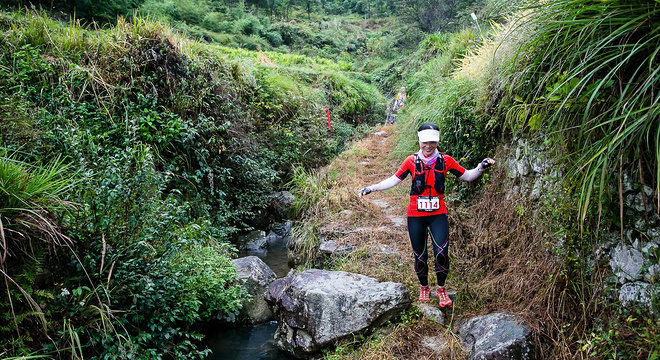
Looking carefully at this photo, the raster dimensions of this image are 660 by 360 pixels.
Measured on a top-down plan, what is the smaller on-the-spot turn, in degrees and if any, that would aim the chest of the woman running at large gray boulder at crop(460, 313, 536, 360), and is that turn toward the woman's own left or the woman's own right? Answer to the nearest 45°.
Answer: approximately 45° to the woman's own left

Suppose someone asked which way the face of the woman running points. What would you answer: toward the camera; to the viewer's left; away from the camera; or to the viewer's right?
toward the camera

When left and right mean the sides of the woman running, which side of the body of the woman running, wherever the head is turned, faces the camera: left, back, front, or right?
front

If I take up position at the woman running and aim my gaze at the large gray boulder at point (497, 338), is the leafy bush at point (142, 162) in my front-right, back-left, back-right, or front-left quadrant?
back-right

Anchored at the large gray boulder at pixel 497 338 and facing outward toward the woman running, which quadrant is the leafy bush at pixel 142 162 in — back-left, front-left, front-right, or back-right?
front-left

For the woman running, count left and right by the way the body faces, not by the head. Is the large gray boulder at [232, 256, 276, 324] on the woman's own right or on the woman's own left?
on the woman's own right
